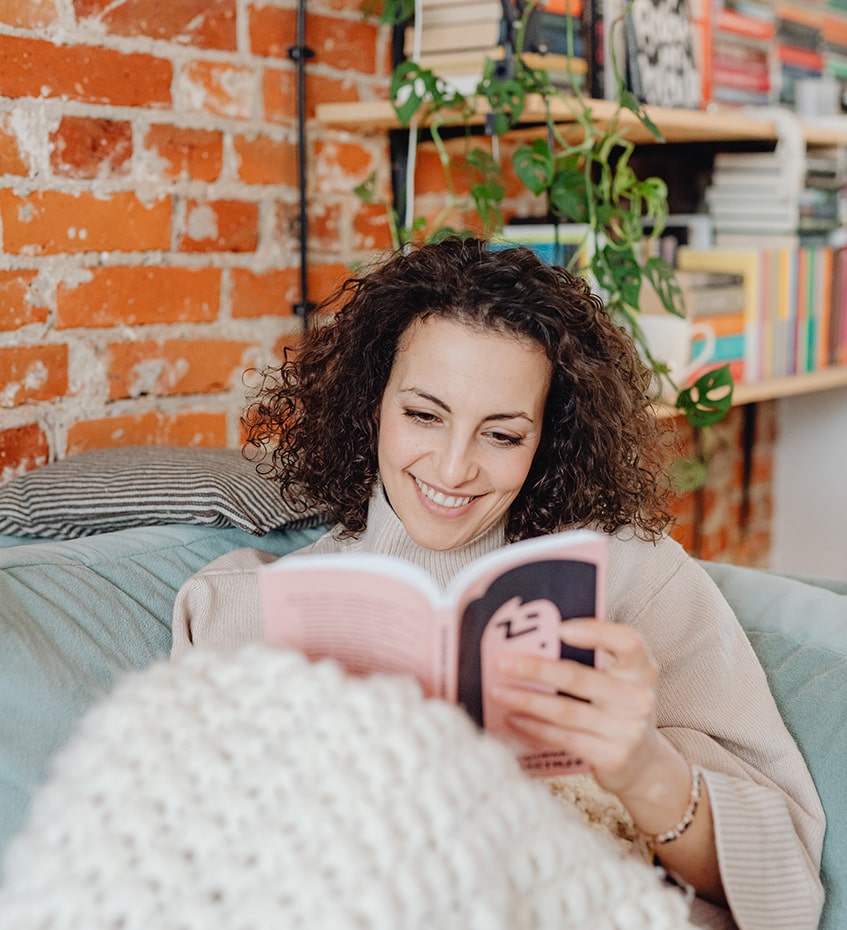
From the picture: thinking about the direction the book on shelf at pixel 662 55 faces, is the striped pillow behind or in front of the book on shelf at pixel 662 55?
in front

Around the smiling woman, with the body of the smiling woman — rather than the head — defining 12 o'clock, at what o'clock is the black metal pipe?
The black metal pipe is roughly at 5 o'clock from the smiling woman.

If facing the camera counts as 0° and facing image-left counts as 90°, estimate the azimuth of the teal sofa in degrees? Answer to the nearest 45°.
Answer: approximately 0°

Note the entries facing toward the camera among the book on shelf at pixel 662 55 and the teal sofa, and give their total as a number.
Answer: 2

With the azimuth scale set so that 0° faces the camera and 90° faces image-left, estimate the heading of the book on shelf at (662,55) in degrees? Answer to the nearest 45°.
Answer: approximately 0°

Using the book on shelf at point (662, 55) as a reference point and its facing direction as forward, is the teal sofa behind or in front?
in front

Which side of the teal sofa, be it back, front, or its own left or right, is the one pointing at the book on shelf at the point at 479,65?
back

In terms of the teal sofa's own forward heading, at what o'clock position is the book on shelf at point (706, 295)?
The book on shelf is roughly at 7 o'clock from the teal sofa.
